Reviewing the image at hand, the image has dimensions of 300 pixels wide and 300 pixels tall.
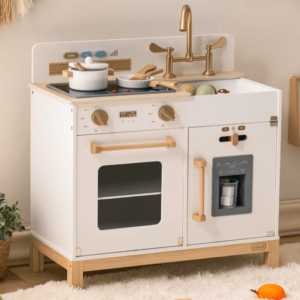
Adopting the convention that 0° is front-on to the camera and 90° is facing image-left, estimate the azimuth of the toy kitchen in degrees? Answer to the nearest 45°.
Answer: approximately 315°
